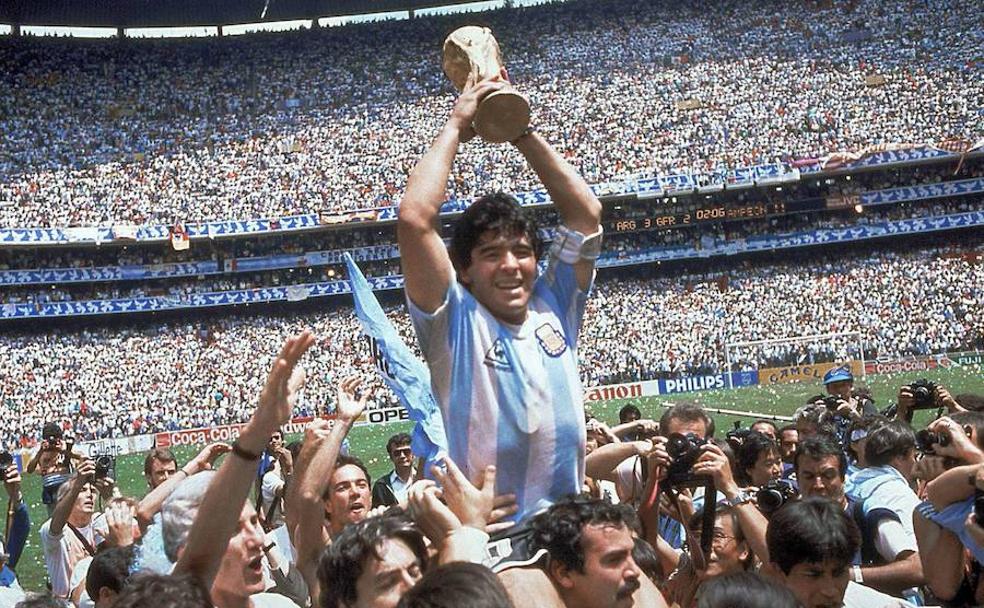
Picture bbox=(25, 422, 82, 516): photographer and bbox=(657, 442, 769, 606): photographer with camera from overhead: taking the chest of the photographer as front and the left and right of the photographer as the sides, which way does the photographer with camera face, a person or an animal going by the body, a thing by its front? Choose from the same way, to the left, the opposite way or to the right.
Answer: to the right

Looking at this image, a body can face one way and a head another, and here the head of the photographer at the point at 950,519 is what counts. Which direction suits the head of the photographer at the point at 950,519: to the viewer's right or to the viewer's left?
to the viewer's left

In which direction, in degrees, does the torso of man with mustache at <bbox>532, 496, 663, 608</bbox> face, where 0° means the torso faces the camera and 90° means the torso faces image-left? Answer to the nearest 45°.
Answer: approximately 315°

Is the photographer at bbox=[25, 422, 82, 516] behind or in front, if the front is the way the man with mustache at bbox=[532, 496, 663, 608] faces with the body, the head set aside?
behind

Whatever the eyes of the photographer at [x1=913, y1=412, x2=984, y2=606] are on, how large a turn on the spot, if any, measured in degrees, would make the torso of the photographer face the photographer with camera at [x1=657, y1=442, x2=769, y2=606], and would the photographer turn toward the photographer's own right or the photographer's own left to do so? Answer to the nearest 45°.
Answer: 0° — they already face them

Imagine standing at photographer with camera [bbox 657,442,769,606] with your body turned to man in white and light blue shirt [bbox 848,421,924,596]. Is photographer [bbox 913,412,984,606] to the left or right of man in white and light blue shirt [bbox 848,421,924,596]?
right

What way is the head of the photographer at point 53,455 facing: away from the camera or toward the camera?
toward the camera

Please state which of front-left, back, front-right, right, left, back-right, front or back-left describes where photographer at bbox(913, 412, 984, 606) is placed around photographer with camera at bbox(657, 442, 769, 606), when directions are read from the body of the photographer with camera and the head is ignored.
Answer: back-left

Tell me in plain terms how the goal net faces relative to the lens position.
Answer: facing the viewer

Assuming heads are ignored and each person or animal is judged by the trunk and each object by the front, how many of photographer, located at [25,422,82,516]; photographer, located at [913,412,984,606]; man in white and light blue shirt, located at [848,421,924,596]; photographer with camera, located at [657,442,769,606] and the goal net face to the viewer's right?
1

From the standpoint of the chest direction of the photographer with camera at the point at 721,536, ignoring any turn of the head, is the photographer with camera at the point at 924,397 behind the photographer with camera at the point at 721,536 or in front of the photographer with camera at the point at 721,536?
behind

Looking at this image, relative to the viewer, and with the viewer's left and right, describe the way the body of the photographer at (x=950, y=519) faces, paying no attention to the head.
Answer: facing to the left of the viewer
